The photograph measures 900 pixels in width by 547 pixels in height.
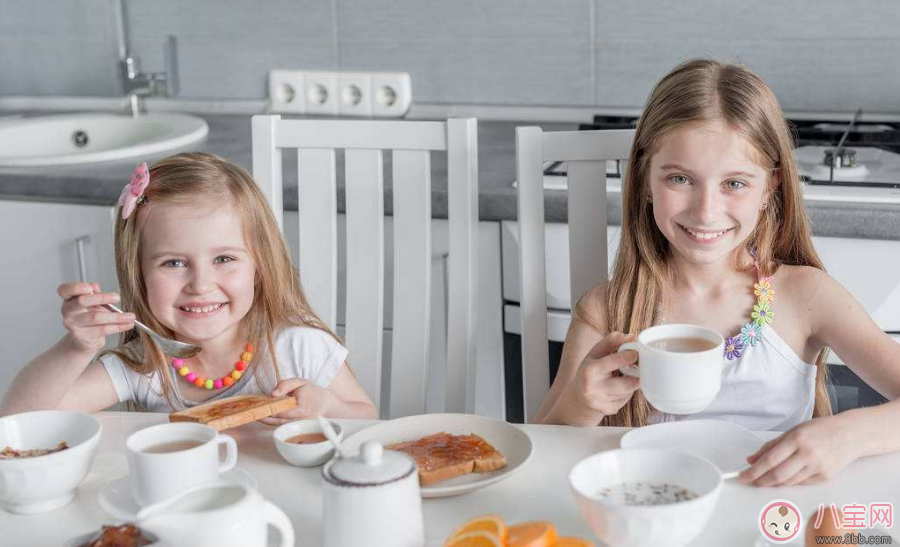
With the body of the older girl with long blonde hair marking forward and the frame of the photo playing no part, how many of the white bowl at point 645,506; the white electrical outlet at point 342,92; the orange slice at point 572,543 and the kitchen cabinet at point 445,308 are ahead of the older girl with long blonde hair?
2

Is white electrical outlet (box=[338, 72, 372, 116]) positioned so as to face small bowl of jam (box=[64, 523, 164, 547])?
yes

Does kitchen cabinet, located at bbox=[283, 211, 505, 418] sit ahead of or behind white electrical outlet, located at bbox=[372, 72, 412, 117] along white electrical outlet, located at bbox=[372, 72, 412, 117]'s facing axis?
ahead

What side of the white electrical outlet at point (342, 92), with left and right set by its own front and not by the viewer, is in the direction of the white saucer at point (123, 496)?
front

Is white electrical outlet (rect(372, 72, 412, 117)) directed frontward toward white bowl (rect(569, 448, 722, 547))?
yes

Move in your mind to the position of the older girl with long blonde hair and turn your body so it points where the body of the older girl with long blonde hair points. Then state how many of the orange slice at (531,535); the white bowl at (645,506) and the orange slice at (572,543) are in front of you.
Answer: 3

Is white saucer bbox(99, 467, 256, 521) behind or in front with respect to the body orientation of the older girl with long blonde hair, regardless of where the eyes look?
in front

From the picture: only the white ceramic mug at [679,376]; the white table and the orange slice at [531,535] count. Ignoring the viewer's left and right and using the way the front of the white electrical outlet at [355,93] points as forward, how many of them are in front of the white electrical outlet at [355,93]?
3

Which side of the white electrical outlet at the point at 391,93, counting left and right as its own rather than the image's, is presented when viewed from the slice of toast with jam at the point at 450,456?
front

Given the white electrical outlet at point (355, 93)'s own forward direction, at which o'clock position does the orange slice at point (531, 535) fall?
The orange slice is roughly at 12 o'clock from the white electrical outlet.

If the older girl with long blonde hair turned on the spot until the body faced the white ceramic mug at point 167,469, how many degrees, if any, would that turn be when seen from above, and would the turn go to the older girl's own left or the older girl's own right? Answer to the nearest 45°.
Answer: approximately 45° to the older girl's own right

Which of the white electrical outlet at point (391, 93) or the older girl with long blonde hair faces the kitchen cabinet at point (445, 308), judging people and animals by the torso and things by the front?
the white electrical outlet
